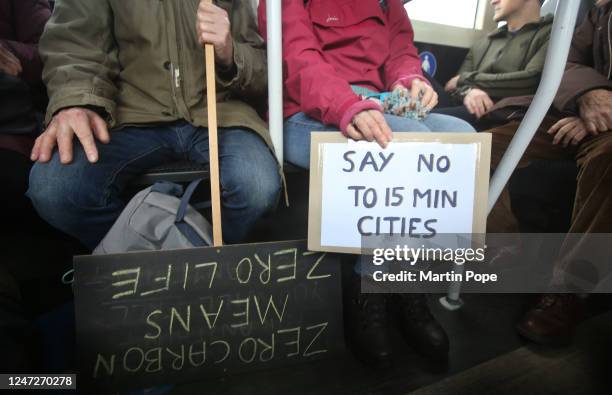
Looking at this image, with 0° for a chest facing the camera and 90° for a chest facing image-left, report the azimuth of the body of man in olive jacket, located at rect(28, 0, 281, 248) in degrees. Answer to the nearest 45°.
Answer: approximately 0°

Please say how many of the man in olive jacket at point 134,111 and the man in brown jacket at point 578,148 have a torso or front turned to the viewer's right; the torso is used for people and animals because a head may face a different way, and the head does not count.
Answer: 0

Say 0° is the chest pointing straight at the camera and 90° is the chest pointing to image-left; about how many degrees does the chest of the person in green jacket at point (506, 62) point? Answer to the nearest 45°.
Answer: approximately 45°

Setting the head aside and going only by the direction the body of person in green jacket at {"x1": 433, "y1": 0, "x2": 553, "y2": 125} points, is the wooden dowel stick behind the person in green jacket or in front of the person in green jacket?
in front

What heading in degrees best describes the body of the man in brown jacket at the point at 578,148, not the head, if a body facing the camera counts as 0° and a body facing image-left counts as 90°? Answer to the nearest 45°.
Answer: approximately 45°

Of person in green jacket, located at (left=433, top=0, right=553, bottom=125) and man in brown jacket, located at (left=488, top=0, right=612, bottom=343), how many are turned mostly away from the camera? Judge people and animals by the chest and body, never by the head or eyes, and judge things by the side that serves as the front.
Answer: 0
